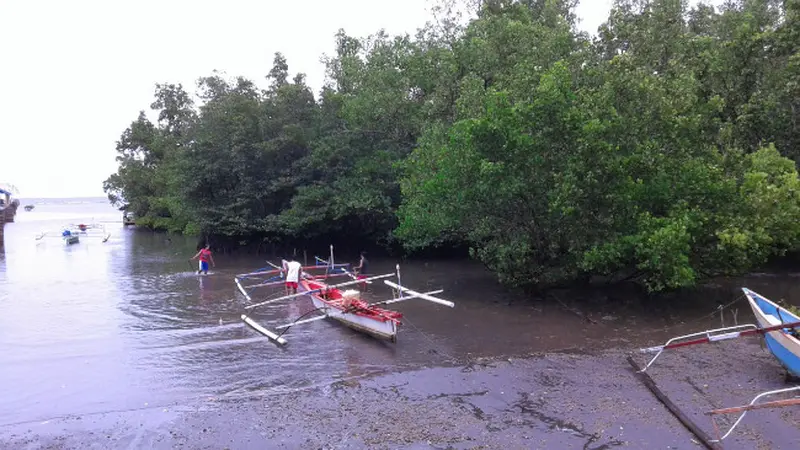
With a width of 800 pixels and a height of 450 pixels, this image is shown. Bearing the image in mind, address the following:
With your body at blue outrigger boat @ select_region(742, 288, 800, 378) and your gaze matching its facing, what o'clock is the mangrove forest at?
The mangrove forest is roughly at 12 o'clock from the blue outrigger boat.

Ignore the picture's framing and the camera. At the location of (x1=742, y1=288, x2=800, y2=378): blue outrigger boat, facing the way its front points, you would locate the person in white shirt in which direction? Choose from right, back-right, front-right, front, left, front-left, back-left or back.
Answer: front-left

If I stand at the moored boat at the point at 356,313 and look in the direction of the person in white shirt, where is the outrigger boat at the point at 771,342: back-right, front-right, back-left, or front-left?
back-right

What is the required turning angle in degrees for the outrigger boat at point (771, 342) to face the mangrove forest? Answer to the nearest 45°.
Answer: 0° — it already faces it

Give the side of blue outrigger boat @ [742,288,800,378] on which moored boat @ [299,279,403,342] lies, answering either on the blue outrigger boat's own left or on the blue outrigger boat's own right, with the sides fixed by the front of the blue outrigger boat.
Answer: on the blue outrigger boat's own left

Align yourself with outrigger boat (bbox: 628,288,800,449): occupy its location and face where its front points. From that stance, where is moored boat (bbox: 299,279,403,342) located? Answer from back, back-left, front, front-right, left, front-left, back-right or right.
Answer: front-left

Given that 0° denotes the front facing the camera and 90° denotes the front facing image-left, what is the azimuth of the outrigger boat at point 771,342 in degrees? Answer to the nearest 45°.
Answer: approximately 135°

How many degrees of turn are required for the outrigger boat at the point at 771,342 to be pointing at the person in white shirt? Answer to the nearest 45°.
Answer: approximately 45° to its left
